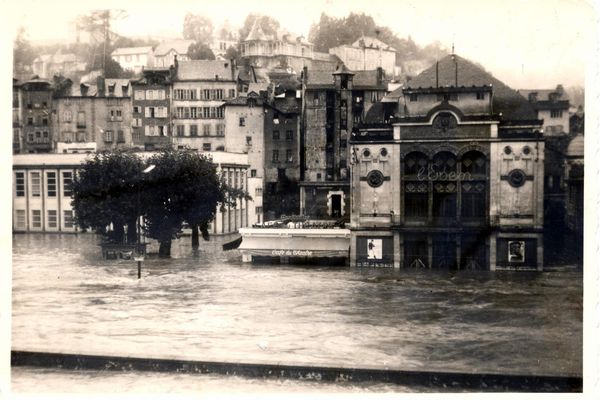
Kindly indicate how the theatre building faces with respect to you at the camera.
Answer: facing the viewer

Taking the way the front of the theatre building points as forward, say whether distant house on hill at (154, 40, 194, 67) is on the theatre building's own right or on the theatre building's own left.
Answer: on the theatre building's own right

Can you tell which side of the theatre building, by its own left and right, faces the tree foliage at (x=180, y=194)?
right

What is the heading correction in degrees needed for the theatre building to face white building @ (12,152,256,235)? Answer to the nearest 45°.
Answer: approximately 90° to its right

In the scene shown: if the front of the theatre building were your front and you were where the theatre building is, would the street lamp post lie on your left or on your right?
on your right

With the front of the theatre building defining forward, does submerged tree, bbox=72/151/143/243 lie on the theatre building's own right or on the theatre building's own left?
on the theatre building's own right
